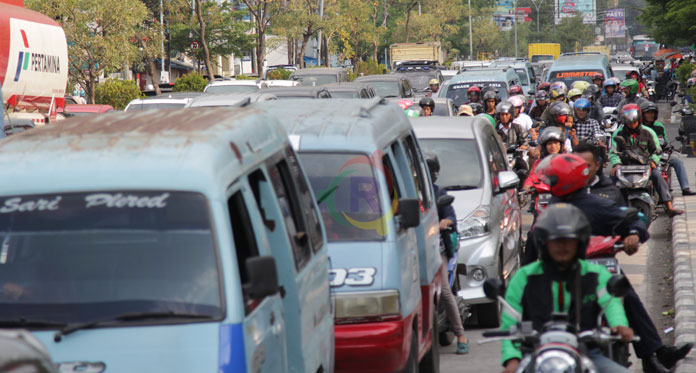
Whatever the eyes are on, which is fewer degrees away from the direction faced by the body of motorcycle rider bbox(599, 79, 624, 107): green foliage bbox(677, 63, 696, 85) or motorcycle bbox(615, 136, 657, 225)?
the motorcycle

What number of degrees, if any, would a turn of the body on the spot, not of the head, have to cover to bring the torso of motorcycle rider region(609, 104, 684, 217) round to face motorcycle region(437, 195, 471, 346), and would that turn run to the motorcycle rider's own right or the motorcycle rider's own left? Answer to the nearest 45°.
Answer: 0° — they already face it

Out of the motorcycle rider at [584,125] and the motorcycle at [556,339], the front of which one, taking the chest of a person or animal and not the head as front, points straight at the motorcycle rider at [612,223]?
the motorcycle rider at [584,125]

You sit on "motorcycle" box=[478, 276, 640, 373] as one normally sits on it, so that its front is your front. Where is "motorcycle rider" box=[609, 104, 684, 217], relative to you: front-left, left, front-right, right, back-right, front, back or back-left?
back

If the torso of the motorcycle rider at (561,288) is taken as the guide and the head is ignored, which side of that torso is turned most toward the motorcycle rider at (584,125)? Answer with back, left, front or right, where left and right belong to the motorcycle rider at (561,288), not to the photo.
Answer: back

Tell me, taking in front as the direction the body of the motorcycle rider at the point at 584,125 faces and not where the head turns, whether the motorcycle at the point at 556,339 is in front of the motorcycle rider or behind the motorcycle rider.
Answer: in front

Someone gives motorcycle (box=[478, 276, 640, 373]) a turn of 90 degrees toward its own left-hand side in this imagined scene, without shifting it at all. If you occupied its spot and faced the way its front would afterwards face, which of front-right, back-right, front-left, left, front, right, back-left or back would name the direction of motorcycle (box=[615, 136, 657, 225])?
left
